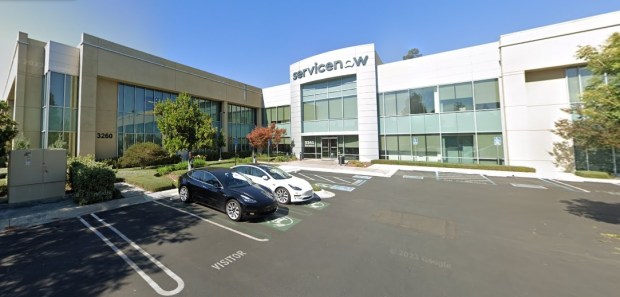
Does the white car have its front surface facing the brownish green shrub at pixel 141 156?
no

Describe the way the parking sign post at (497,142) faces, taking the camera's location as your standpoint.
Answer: facing the viewer

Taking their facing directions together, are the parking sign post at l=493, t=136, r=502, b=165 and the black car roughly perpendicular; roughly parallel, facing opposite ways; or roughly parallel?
roughly perpendicular

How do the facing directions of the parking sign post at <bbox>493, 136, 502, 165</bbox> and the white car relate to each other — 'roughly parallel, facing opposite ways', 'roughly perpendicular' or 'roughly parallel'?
roughly perpendicular

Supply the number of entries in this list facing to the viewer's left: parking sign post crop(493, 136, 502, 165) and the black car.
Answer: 0

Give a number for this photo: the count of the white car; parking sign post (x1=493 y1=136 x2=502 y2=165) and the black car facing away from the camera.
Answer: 0

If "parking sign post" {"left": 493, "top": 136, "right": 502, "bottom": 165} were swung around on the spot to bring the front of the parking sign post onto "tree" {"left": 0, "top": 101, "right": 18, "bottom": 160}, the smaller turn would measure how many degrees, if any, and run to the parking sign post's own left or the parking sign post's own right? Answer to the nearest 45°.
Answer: approximately 45° to the parking sign post's own right

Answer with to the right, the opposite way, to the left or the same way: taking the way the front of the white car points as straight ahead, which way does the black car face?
the same way

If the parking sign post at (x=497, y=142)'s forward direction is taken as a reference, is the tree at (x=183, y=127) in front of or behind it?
in front

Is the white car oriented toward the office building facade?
no

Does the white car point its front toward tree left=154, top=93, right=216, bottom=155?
no
